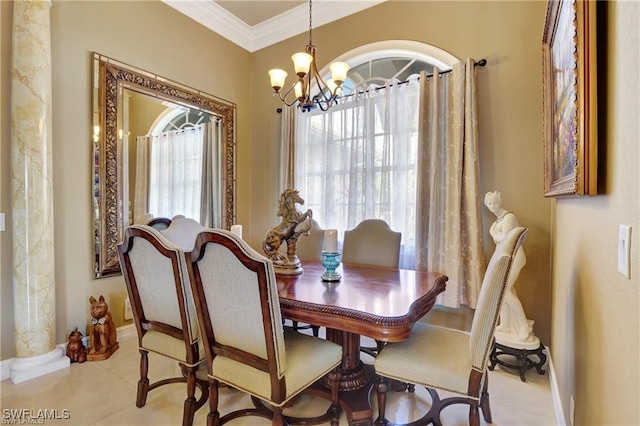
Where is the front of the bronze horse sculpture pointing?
to the viewer's right

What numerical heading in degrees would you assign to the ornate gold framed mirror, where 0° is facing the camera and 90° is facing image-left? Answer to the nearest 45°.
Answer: approximately 315°

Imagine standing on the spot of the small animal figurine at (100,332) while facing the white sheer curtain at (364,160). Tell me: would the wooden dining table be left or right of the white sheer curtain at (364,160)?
right

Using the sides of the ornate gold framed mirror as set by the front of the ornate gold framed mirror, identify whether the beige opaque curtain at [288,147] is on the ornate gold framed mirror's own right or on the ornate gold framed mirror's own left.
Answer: on the ornate gold framed mirror's own left

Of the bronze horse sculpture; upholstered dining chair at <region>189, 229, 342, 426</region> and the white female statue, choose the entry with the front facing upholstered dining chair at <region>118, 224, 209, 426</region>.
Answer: the white female statue

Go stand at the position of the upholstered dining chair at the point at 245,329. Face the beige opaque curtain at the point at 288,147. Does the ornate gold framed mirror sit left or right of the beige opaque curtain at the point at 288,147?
left

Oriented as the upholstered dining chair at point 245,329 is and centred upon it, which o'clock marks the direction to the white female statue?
The white female statue is roughly at 1 o'clock from the upholstered dining chair.

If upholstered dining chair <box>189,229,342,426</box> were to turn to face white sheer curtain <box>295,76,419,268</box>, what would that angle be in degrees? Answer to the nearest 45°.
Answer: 0° — it already faces it

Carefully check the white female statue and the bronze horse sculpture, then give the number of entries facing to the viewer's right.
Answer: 1

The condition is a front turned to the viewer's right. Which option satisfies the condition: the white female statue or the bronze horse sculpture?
the bronze horse sculpture

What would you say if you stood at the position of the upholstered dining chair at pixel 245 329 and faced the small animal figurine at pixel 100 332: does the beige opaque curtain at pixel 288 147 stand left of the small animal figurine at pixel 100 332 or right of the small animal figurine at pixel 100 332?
right

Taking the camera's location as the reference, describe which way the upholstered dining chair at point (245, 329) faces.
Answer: facing away from the viewer and to the right of the viewer

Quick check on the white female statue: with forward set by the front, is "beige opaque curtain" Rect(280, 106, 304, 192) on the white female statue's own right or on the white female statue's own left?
on the white female statue's own right

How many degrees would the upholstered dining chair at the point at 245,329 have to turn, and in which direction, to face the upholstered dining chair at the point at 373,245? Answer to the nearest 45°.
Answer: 0° — it already faces it
